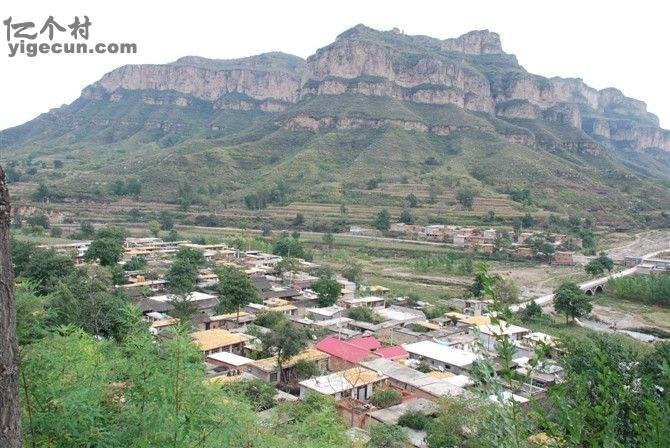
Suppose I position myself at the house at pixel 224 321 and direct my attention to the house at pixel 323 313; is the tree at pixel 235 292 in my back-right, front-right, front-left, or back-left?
front-left

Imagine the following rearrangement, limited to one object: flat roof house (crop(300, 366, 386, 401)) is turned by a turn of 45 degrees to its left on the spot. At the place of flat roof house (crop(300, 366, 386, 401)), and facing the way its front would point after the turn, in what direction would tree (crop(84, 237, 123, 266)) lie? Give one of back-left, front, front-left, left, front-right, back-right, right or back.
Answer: back-left

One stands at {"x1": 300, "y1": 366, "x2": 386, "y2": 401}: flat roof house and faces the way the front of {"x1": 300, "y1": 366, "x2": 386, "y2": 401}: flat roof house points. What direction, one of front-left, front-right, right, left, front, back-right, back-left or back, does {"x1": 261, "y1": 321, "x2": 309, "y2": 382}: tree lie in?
back

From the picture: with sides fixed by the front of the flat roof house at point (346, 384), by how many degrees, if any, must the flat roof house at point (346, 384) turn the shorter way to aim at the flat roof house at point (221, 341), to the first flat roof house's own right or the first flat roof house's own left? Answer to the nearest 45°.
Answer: approximately 180°

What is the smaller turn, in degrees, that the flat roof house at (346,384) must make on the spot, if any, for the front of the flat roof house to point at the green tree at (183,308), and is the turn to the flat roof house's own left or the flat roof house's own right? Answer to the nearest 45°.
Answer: approximately 180°

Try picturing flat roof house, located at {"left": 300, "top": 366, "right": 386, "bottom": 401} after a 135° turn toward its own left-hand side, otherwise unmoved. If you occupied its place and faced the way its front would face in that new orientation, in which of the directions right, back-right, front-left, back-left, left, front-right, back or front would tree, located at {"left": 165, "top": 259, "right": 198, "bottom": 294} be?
front-left

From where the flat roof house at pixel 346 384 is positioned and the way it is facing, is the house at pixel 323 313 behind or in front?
behind

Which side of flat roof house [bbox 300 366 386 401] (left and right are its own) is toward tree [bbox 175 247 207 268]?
back

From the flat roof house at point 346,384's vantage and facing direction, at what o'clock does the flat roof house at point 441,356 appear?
the flat roof house at point 441,356 is roughly at 9 o'clock from the flat roof house at point 346,384.

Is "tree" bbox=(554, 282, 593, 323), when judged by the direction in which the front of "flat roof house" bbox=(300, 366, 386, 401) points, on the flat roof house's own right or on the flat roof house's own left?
on the flat roof house's own left

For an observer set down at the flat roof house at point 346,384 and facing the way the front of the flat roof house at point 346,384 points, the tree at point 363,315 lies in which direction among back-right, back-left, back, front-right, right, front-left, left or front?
back-left

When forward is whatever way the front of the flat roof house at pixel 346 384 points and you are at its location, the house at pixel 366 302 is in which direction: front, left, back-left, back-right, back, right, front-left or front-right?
back-left

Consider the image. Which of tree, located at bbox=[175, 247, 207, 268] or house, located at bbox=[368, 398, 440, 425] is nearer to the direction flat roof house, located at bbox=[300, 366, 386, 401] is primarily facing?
the house

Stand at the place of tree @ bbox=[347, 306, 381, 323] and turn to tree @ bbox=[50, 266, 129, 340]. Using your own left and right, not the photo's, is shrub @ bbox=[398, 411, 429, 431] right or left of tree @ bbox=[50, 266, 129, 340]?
left
